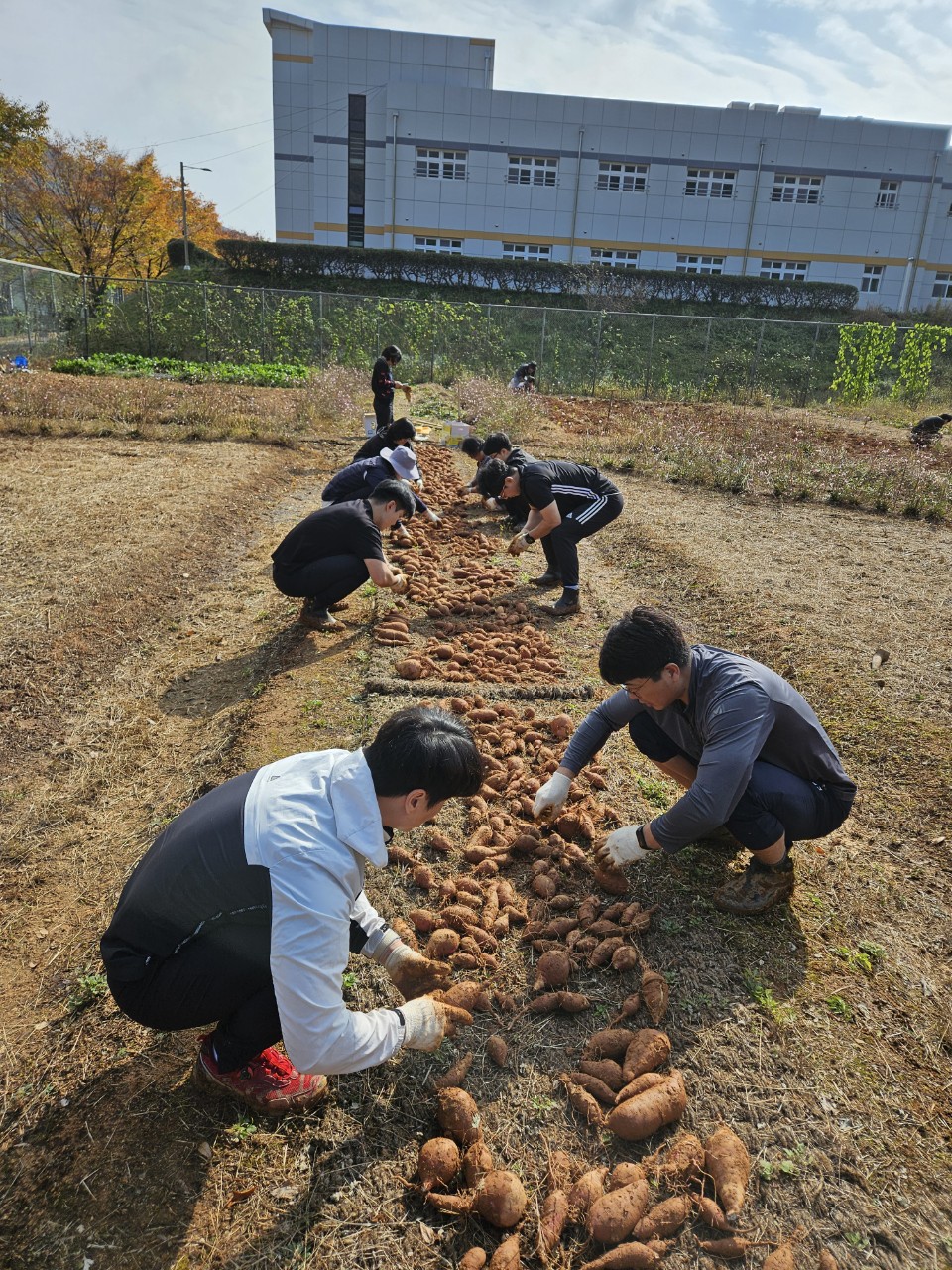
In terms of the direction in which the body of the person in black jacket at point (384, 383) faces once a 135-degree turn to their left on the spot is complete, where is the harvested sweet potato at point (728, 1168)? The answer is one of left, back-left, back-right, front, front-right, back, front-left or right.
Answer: back-left

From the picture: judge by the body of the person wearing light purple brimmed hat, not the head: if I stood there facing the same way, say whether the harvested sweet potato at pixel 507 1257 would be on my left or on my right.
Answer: on my right

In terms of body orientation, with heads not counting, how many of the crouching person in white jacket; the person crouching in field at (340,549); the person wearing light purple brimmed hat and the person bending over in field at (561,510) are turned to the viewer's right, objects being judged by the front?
3

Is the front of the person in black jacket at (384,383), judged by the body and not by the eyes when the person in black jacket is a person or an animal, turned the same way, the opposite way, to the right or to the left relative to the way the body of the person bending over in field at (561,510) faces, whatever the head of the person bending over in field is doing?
the opposite way

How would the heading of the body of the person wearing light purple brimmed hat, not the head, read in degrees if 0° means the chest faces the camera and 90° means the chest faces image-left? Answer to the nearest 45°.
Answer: approximately 270°

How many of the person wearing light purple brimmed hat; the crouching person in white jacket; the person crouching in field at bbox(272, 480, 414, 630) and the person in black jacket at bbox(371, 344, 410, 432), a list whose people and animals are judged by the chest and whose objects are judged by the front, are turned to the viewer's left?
0

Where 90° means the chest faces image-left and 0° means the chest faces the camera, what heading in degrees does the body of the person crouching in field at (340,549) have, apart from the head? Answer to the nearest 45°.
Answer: approximately 270°

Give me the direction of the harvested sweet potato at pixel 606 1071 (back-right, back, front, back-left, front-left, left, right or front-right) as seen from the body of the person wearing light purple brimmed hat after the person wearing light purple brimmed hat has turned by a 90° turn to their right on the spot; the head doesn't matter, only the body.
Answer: front

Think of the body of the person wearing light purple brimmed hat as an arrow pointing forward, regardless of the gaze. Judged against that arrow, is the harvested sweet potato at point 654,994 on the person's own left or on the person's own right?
on the person's own right

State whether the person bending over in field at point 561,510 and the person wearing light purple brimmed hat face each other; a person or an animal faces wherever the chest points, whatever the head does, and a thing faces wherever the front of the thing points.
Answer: no

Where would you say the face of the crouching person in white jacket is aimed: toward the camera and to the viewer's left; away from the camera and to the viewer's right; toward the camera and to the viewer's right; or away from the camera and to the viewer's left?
away from the camera and to the viewer's right

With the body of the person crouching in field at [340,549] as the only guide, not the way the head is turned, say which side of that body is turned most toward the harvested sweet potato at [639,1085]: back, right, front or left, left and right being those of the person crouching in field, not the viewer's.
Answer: right

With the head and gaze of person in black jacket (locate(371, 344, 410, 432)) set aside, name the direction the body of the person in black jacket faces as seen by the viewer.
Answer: to the viewer's right

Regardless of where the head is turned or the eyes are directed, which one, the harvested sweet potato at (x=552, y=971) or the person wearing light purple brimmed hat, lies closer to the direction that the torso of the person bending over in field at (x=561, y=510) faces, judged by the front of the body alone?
the person wearing light purple brimmed hat

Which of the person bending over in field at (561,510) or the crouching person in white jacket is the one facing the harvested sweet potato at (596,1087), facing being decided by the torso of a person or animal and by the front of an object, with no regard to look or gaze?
the crouching person in white jacket

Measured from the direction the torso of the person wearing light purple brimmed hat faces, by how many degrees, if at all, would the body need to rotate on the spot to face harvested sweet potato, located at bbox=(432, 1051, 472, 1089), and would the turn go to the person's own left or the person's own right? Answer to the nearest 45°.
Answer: approximately 90° to the person's own right

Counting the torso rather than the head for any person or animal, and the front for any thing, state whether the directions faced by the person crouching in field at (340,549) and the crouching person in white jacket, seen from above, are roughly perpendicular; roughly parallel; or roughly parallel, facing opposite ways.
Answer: roughly parallel

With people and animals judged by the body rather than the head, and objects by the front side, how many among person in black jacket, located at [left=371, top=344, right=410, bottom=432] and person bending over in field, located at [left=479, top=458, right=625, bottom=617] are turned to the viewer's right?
1
